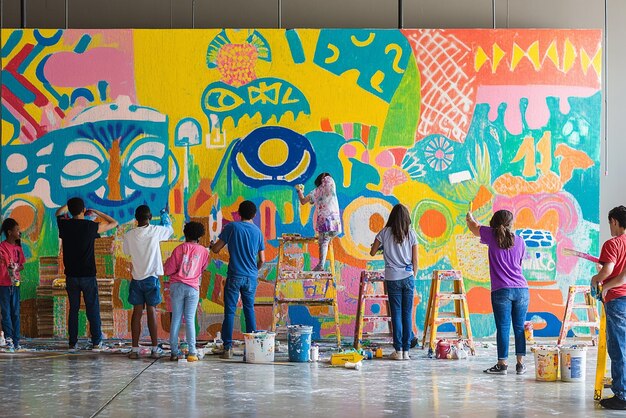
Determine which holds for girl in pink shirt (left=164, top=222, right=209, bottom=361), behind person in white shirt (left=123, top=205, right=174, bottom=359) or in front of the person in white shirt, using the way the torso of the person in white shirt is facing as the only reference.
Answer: behind

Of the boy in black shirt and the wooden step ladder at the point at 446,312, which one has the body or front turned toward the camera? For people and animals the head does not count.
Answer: the wooden step ladder

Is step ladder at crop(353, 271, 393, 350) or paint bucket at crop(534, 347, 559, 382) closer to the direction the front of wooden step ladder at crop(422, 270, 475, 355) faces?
the paint bucket

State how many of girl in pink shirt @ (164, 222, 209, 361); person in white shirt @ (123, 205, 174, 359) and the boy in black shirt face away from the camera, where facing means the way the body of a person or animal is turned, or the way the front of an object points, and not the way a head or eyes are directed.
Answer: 3

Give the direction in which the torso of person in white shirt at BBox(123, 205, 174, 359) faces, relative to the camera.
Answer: away from the camera

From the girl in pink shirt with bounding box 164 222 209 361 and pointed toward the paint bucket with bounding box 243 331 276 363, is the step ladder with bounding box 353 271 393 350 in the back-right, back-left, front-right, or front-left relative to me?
front-left

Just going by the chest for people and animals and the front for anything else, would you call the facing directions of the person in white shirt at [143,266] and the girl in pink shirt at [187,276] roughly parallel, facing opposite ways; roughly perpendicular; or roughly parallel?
roughly parallel

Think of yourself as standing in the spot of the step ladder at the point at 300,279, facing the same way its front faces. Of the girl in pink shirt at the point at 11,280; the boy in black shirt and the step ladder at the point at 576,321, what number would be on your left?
1

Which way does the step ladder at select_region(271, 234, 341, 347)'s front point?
toward the camera

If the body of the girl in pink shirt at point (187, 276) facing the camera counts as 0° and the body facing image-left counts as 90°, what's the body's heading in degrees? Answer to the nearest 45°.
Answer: approximately 180°

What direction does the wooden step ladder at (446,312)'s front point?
toward the camera

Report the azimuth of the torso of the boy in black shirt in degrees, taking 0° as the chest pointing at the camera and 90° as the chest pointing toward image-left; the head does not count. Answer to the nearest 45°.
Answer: approximately 180°

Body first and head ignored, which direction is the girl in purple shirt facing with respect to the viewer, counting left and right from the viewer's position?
facing away from the viewer and to the left of the viewer

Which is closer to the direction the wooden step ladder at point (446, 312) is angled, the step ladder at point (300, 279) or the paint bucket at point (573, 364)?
the paint bucket
